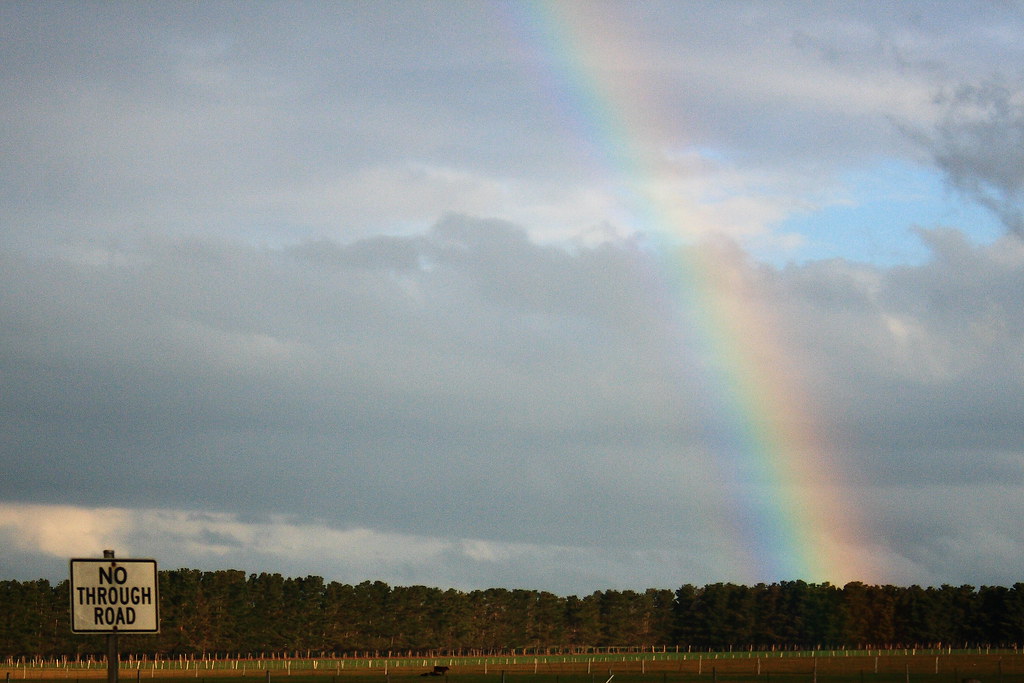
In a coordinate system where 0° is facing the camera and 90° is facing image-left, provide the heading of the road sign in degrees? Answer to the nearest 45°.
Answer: approximately 0°
